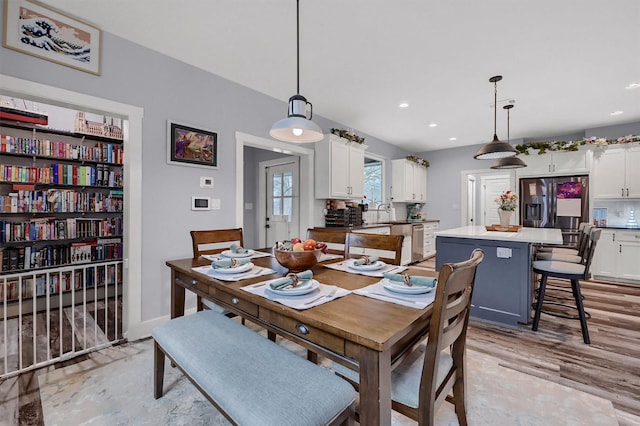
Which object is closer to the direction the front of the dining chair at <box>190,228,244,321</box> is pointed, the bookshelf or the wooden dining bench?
the wooden dining bench

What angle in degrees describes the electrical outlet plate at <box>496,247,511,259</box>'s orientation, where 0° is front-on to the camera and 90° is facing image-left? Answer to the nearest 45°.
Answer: approximately 0°

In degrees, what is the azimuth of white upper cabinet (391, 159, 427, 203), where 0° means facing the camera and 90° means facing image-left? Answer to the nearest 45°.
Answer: approximately 315°

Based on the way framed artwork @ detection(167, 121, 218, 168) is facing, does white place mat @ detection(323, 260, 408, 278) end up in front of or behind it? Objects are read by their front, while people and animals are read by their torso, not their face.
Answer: in front

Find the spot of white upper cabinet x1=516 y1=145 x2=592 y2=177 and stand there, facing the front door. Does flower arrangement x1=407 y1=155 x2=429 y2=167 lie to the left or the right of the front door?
right

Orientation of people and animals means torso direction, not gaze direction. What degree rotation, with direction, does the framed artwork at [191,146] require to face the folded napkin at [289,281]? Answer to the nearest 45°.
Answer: approximately 45° to its right

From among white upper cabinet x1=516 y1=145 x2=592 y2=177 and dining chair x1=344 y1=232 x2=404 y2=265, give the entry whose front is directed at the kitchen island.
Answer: the white upper cabinet

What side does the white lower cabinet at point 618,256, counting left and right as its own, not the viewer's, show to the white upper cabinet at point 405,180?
right

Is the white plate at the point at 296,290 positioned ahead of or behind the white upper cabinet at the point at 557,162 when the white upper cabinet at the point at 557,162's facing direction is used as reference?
ahead
